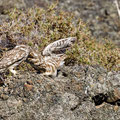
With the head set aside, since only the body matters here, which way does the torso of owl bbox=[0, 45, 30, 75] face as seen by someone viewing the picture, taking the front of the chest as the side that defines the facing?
to the viewer's right

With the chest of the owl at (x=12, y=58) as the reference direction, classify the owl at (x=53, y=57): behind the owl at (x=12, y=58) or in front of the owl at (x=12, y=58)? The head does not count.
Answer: in front

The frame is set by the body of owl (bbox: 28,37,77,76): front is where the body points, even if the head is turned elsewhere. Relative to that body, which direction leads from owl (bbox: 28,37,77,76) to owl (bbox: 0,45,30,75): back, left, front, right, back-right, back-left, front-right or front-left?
front-left

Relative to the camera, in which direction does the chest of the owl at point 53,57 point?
to the viewer's left

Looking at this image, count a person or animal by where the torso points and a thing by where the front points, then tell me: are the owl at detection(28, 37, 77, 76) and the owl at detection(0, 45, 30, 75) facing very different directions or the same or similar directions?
very different directions

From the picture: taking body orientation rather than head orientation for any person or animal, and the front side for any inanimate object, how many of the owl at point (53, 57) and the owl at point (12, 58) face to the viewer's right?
1
